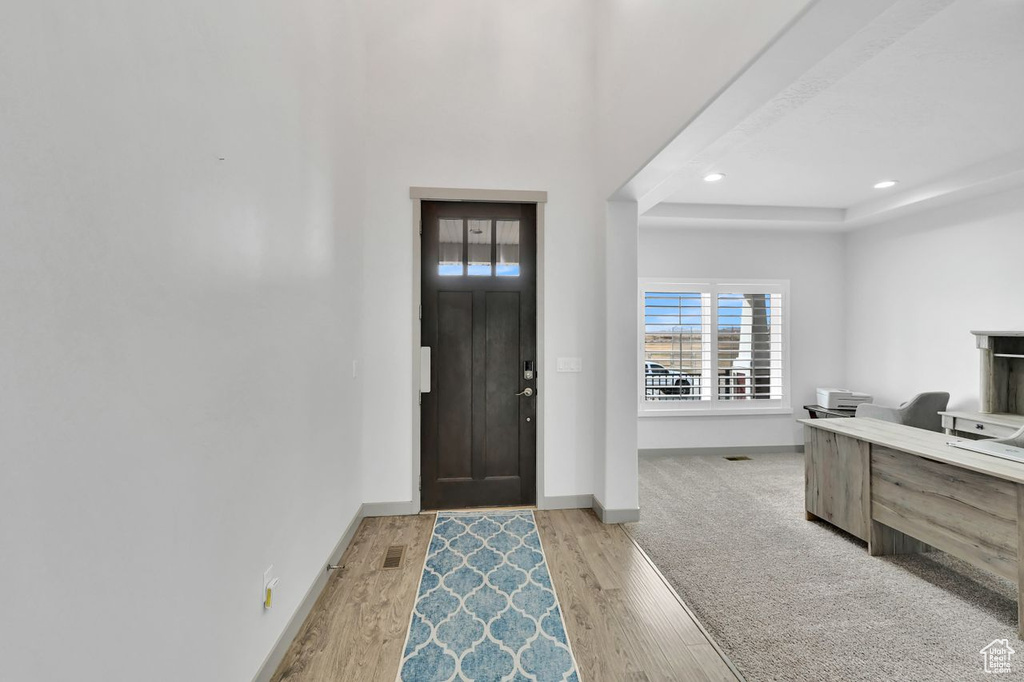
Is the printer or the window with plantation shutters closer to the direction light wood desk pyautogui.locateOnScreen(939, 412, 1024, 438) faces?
the window with plantation shutters

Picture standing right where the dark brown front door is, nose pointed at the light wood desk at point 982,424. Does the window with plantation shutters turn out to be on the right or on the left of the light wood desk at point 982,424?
left

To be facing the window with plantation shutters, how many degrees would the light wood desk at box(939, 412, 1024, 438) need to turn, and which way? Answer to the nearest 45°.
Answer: approximately 45° to its right

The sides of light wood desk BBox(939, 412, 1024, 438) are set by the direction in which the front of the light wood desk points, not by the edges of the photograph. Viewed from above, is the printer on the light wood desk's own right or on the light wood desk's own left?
on the light wood desk's own right

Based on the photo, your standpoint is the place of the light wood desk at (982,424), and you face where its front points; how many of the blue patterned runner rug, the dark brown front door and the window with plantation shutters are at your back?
0

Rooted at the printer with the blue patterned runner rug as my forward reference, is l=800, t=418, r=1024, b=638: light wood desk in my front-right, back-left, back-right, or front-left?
front-left

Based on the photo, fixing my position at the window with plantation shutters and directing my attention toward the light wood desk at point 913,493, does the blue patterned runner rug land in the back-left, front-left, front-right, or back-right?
front-right

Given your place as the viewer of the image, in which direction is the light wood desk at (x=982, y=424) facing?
facing the viewer and to the left of the viewer

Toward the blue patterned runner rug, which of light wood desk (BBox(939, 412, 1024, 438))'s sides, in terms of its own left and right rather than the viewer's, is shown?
front

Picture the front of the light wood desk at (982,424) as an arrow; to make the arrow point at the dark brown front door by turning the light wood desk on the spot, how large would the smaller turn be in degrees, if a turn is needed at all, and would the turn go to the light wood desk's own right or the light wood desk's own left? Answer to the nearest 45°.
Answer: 0° — it already faces it
